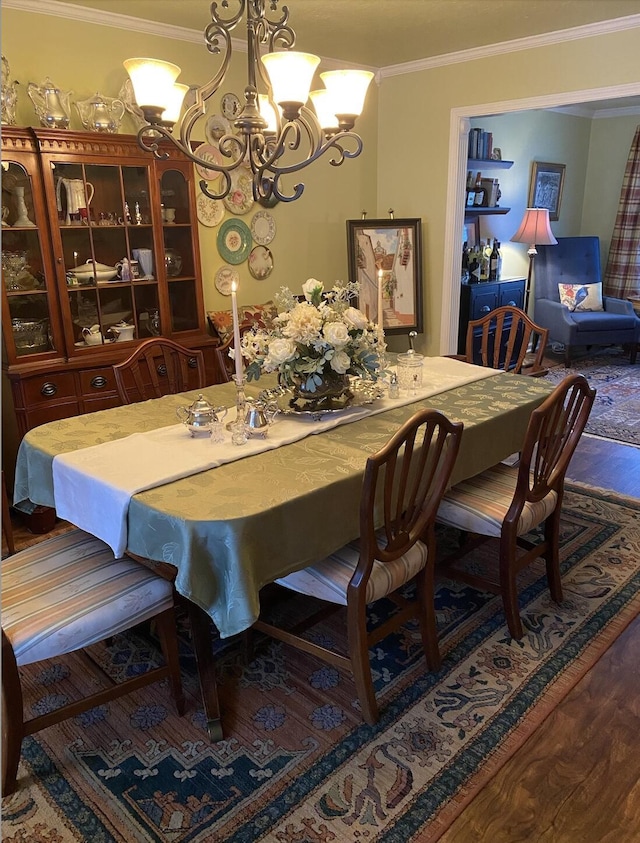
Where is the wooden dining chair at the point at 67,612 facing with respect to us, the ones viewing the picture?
facing away from the viewer and to the right of the viewer

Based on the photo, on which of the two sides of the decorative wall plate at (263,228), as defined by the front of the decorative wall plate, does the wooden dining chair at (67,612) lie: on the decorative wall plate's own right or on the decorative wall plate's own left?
on the decorative wall plate's own right

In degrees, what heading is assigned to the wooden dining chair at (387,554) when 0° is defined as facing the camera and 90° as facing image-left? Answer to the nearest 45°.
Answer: approximately 135°

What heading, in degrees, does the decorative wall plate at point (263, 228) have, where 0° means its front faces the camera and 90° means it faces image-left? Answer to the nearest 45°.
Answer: approximately 315°

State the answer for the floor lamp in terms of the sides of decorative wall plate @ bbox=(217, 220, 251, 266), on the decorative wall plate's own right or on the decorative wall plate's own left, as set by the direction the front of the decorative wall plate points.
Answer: on the decorative wall plate's own left

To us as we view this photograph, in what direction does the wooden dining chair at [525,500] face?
facing away from the viewer and to the left of the viewer

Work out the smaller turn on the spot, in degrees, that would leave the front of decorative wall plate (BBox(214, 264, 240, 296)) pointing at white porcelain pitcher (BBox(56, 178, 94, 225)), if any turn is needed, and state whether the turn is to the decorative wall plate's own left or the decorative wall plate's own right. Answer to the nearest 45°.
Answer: approximately 90° to the decorative wall plate's own right

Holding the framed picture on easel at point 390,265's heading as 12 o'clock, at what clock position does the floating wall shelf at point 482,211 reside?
The floating wall shelf is roughly at 7 o'clock from the framed picture on easel.

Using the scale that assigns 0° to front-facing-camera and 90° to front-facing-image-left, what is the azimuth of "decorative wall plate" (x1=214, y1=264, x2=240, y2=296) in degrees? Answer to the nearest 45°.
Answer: approximately 315°

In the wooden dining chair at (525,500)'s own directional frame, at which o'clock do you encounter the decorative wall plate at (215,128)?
The decorative wall plate is roughly at 12 o'clock from the wooden dining chair.

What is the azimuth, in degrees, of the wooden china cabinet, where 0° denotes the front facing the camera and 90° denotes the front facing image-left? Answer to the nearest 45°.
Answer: approximately 315°

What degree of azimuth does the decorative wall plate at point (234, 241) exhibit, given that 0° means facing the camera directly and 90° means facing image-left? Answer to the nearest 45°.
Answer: approximately 315°

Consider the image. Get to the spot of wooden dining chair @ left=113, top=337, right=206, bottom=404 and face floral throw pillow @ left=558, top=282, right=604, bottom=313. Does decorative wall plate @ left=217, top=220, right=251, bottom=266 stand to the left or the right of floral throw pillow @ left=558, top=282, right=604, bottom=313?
left
